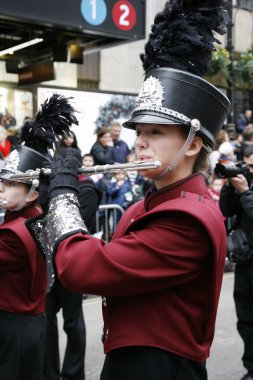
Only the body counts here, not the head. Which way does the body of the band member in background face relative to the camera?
to the viewer's left

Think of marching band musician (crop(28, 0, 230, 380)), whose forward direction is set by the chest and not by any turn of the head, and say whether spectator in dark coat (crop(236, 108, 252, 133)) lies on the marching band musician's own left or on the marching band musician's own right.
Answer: on the marching band musician's own right

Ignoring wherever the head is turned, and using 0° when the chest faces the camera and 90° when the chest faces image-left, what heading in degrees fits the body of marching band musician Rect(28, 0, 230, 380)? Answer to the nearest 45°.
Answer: approximately 90°

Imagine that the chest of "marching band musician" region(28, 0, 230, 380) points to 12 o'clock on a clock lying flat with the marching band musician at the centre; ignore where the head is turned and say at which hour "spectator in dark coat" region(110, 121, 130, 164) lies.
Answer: The spectator in dark coat is roughly at 3 o'clock from the marching band musician.

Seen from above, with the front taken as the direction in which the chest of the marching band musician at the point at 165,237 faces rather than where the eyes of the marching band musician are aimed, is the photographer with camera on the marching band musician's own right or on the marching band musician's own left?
on the marching band musician's own right

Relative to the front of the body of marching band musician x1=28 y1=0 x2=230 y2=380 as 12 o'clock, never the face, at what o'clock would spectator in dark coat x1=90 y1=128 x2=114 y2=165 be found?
The spectator in dark coat is roughly at 3 o'clock from the marching band musician.
